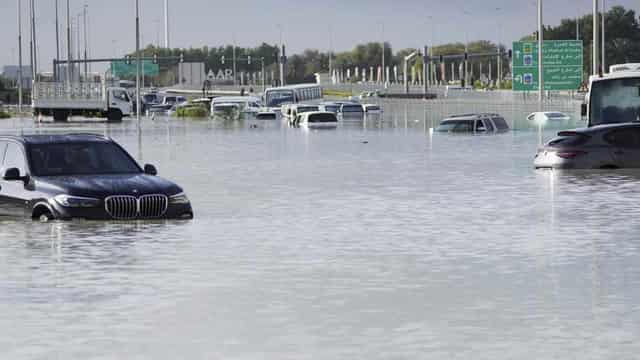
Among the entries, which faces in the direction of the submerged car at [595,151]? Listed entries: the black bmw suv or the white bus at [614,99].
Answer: the white bus

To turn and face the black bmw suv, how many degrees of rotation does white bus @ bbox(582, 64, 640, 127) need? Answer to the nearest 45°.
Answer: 0° — it already faces it

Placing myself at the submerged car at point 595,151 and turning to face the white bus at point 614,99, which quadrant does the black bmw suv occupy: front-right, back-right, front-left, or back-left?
back-left

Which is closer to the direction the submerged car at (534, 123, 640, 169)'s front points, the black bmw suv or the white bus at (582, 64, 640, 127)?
the white bus

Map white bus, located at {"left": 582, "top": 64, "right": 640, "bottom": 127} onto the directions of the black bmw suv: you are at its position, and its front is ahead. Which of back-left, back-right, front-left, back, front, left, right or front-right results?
left

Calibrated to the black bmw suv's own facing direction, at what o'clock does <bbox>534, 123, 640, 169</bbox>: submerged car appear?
The submerged car is roughly at 9 o'clock from the black bmw suv.

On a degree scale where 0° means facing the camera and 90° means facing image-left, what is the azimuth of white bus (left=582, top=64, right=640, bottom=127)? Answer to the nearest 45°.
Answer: approximately 0°

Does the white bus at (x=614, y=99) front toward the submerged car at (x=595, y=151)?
yes

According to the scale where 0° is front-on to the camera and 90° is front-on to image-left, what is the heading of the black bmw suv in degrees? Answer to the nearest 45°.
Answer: approximately 315°

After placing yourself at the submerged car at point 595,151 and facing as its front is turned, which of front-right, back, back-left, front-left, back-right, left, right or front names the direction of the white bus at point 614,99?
front-left

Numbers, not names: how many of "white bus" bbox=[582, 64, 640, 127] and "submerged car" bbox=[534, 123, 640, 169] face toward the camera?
1

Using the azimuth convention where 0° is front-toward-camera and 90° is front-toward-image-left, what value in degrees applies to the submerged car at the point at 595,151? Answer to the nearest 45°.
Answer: approximately 225°
